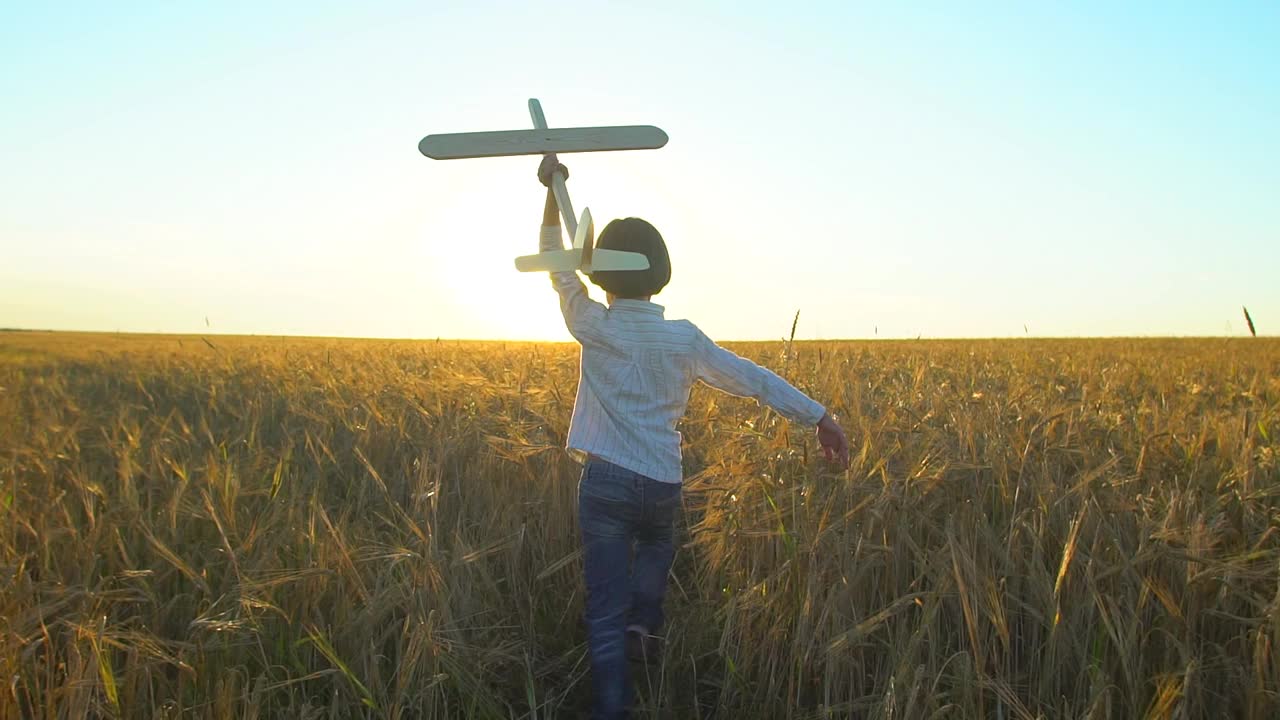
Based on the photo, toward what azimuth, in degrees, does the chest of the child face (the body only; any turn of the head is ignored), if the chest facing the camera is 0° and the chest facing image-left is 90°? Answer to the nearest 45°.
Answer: approximately 180°

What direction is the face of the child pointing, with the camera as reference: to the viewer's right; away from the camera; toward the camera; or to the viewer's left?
away from the camera
